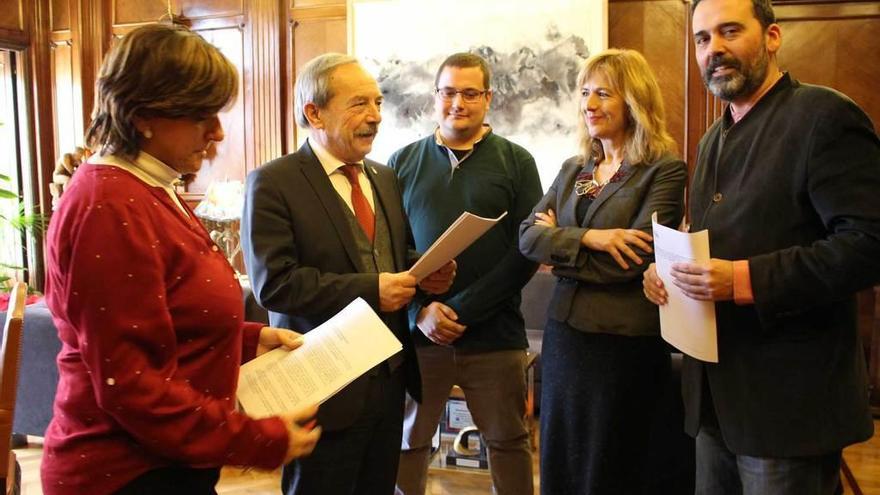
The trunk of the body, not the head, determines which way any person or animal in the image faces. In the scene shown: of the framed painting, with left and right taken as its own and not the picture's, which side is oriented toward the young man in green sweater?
front

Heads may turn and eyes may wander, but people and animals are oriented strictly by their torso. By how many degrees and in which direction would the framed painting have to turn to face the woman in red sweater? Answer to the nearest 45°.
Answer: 0° — it already faces them

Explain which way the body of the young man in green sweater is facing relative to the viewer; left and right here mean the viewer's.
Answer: facing the viewer

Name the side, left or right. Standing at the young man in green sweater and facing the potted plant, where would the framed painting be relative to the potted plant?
right

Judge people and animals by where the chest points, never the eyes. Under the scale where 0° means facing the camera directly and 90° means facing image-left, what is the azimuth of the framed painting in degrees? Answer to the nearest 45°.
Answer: approximately 0°

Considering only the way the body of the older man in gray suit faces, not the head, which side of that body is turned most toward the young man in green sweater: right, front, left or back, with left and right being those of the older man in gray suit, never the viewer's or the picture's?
left

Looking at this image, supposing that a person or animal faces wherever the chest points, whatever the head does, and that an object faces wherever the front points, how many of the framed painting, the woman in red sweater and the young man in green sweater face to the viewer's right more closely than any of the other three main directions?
1

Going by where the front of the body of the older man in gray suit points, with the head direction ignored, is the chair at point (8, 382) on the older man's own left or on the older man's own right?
on the older man's own right

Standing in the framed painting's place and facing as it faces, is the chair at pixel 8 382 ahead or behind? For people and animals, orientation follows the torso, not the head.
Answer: ahead

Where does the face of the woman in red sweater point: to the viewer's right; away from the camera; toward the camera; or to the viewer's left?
to the viewer's right

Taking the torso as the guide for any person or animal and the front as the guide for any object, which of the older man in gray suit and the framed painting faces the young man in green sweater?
the framed painting

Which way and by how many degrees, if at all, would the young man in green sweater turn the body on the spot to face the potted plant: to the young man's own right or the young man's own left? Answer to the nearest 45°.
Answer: approximately 135° to the young man's own right

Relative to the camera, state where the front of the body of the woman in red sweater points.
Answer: to the viewer's right
